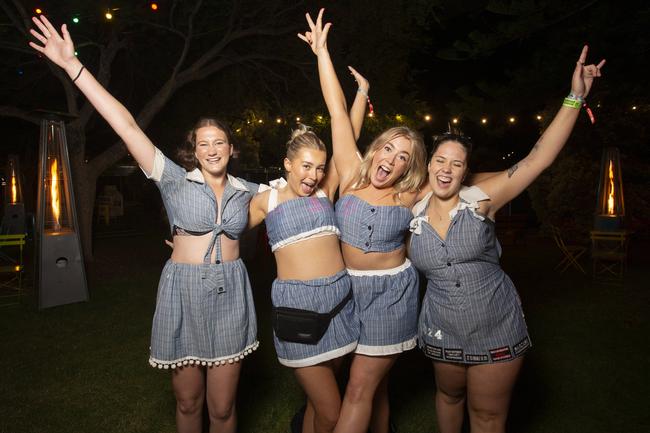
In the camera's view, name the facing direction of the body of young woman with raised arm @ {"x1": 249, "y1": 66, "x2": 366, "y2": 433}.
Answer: toward the camera

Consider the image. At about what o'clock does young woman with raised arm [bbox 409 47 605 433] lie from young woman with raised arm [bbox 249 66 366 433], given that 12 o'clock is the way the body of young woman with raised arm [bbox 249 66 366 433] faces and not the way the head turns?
young woman with raised arm [bbox 409 47 605 433] is roughly at 9 o'clock from young woman with raised arm [bbox 249 66 366 433].

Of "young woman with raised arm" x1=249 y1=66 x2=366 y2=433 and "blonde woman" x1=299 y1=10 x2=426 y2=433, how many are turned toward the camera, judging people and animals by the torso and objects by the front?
2

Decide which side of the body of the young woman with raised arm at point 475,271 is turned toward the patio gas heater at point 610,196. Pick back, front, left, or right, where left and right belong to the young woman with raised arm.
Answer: back

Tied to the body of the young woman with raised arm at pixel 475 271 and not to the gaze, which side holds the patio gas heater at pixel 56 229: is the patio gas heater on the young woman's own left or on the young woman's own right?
on the young woman's own right

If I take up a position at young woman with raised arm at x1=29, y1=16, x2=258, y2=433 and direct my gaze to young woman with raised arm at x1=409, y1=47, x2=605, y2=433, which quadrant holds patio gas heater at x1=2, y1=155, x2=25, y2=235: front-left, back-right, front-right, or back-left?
back-left

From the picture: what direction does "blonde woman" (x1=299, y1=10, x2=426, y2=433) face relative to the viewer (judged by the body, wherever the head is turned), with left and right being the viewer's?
facing the viewer

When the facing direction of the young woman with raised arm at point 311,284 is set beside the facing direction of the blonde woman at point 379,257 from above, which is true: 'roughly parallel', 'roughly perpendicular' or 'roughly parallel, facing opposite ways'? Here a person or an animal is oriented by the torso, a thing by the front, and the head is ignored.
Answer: roughly parallel

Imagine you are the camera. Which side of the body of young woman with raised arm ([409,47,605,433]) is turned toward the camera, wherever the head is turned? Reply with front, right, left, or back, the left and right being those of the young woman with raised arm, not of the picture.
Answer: front

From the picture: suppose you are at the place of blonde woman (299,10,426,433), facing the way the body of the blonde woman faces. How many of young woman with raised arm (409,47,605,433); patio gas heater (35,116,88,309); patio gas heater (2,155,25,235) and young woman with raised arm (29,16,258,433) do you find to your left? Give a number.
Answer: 1

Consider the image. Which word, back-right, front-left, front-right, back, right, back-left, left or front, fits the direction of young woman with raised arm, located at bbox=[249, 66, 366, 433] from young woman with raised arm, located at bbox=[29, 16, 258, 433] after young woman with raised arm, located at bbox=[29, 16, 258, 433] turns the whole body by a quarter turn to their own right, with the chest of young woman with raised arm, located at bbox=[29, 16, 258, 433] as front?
back-left
